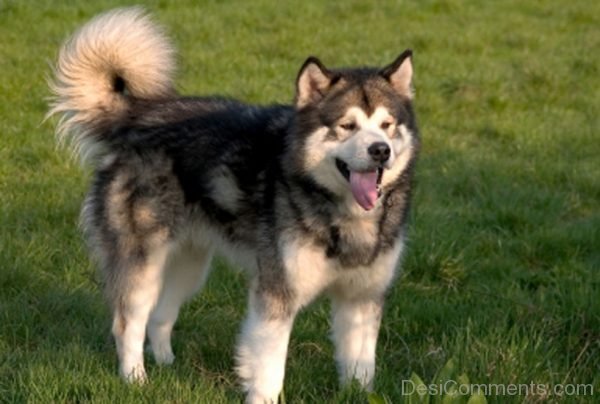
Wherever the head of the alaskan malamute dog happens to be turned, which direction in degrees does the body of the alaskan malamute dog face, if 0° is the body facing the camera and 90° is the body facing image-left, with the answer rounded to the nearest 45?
approximately 315°
